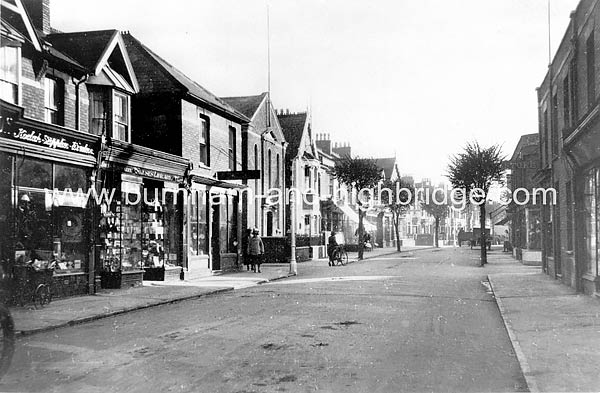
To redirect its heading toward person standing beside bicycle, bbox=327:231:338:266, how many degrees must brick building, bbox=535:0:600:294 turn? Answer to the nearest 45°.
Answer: approximately 45° to its right

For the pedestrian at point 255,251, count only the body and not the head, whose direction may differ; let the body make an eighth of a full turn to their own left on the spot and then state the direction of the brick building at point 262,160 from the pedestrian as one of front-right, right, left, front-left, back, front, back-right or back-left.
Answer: back-left

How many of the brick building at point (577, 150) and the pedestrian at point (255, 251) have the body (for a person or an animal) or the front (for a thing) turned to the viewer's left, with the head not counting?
1

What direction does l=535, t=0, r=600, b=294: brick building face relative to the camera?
to the viewer's left

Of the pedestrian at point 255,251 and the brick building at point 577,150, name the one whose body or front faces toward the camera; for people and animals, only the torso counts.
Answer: the pedestrian

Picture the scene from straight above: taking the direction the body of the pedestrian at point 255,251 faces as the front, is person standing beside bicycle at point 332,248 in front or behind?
behind

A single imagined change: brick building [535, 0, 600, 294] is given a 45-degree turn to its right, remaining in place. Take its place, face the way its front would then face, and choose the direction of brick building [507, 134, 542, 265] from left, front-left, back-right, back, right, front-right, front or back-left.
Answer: front-right

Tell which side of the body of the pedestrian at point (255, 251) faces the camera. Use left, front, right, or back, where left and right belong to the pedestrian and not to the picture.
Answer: front
